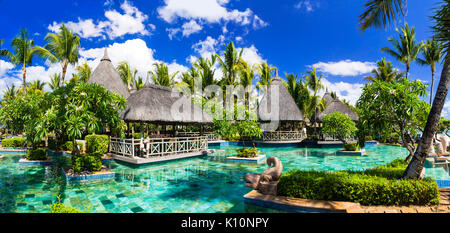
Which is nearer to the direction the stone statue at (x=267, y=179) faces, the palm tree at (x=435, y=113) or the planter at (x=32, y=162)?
the planter

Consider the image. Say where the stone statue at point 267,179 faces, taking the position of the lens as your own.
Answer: facing to the left of the viewer

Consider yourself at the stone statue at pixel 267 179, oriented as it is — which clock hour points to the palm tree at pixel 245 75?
The palm tree is roughly at 3 o'clock from the stone statue.

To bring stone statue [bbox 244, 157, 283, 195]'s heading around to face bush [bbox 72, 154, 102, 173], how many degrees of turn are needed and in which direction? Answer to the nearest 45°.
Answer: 0° — it already faces it

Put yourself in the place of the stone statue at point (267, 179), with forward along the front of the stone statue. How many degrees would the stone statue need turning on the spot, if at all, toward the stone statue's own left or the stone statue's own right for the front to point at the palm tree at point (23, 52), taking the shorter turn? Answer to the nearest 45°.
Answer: approximately 45° to the stone statue's own right

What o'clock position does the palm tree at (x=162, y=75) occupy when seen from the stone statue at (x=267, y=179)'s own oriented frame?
The palm tree is roughly at 2 o'clock from the stone statue.

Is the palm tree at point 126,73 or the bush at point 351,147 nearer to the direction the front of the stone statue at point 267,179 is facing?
the palm tree

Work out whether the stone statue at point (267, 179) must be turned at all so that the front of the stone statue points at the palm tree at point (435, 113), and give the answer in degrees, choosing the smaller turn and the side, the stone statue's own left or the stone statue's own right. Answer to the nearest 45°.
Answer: approximately 180°

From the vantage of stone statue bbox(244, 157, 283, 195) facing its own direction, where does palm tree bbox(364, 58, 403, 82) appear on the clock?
The palm tree is roughly at 4 o'clock from the stone statue.

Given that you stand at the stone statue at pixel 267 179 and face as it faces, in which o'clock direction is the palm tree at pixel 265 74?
The palm tree is roughly at 3 o'clock from the stone statue.

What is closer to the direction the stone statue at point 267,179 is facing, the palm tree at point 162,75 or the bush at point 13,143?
the bush

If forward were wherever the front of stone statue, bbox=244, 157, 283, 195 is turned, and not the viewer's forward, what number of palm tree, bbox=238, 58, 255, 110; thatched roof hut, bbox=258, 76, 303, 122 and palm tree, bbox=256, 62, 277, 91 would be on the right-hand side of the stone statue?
3

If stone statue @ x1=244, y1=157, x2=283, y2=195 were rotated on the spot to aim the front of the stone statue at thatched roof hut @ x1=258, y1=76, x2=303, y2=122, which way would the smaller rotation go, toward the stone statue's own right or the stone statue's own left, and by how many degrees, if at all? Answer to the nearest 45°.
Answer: approximately 90° to the stone statue's own right
